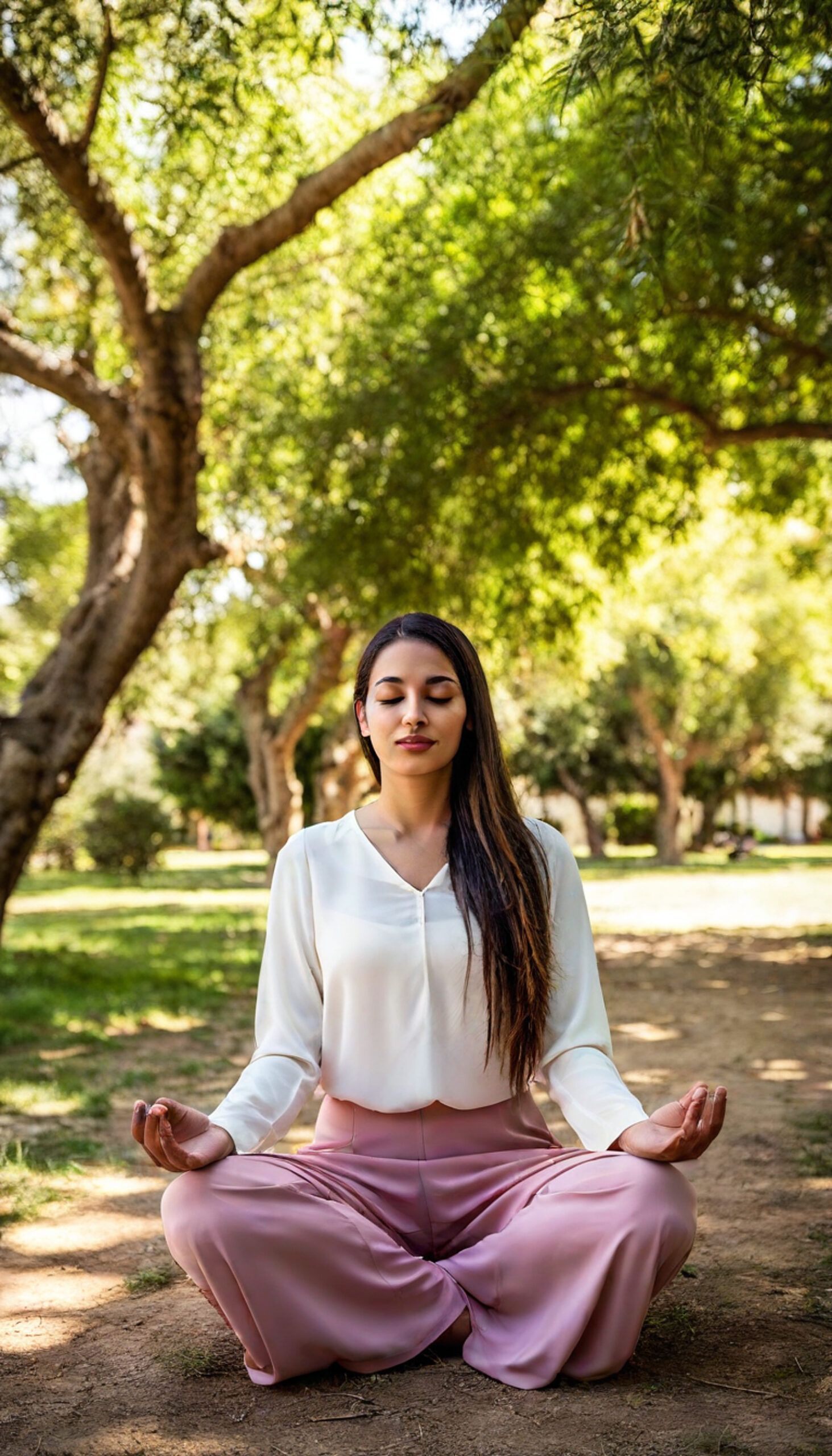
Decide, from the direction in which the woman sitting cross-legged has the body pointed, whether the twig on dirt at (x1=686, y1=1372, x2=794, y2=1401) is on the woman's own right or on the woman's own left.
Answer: on the woman's own left

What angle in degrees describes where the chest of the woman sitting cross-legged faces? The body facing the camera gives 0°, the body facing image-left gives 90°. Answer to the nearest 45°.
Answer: approximately 0°

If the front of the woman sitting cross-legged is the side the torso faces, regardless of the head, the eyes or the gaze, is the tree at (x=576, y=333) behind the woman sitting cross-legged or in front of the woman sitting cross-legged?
behind

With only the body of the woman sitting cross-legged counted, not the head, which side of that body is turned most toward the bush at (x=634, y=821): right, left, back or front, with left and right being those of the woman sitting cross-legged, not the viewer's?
back

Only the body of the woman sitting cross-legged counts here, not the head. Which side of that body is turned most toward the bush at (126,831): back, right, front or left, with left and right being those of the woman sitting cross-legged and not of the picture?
back

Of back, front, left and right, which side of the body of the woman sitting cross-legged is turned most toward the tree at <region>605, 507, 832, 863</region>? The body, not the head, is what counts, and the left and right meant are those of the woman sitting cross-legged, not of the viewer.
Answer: back

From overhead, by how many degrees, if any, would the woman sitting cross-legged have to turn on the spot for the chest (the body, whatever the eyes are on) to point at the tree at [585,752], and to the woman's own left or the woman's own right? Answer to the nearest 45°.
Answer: approximately 180°
